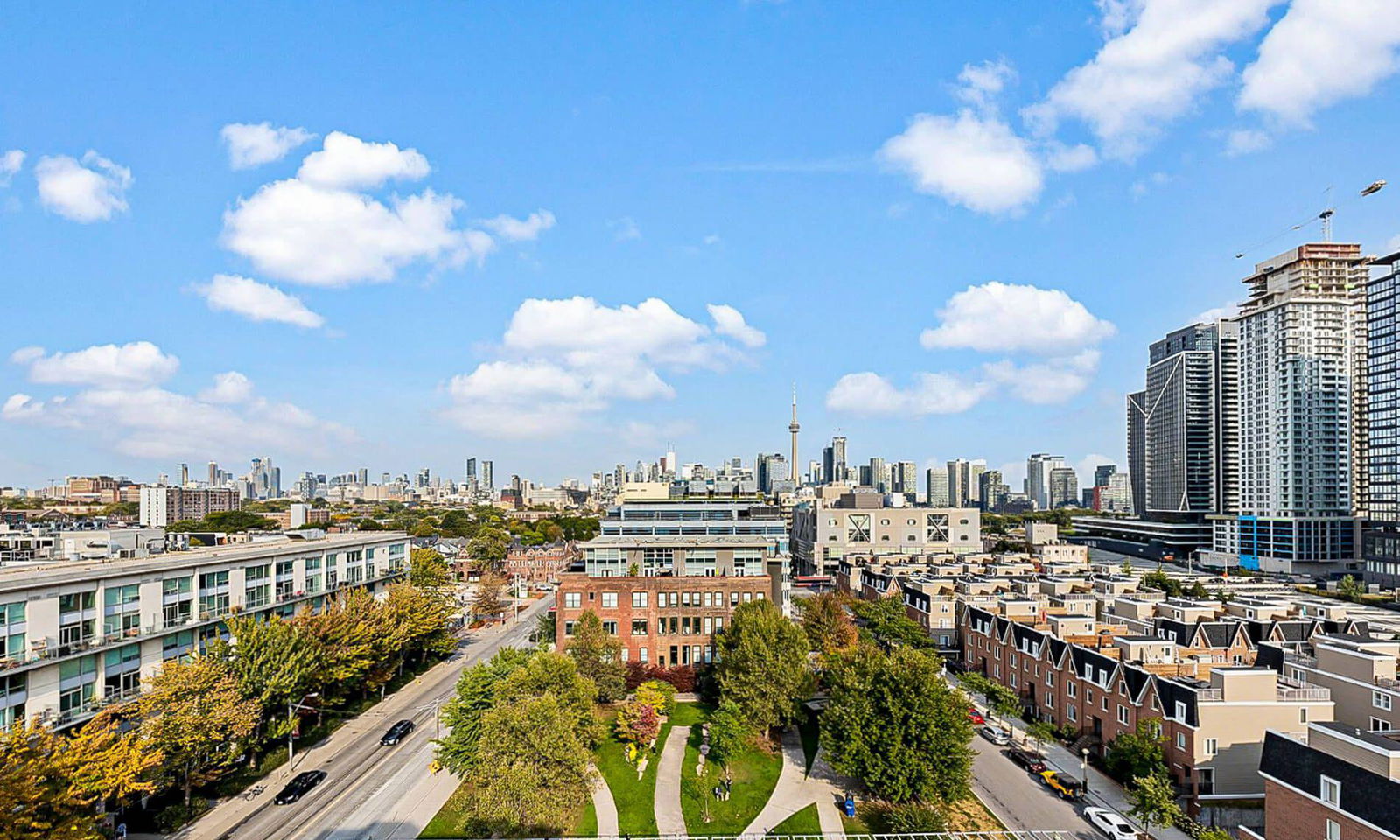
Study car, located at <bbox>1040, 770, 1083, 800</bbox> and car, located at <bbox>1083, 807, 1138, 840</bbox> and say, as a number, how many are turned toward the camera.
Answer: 0

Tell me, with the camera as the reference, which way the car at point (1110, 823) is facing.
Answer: facing away from the viewer and to the left of the viewer

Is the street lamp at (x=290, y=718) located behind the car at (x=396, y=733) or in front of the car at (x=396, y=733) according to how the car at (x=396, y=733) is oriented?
in front

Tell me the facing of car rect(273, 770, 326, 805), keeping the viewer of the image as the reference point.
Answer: facing the viewer and to the left of the viewer

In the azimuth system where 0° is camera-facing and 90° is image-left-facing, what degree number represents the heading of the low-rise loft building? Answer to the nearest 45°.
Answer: approximately 315°

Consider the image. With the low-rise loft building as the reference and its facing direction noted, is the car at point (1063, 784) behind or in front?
in front
